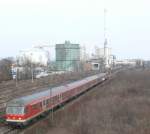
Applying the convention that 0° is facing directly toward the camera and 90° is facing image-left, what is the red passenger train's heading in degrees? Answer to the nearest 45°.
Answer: approximately 45°
